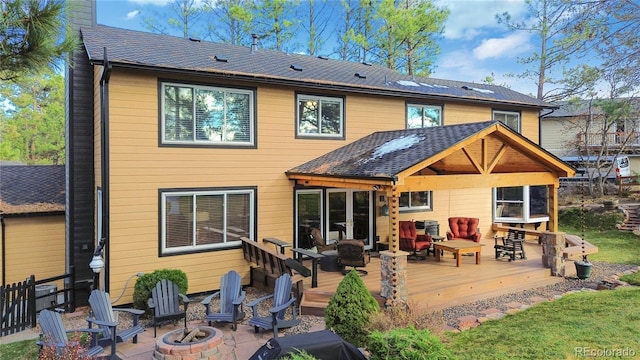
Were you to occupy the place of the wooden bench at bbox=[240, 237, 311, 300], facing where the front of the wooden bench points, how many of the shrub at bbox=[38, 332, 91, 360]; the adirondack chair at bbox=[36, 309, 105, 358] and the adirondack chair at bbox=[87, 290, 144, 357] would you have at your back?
3

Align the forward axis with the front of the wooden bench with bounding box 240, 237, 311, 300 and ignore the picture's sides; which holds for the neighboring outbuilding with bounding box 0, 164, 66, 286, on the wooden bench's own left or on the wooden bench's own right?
on the wooden bench's own left

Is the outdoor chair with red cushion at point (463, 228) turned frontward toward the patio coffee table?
yes

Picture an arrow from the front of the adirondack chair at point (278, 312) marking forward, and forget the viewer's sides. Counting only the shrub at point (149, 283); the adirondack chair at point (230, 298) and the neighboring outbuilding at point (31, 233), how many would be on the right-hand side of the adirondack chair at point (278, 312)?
3

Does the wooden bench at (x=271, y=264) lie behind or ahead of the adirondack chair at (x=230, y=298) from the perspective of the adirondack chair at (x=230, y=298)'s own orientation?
behind

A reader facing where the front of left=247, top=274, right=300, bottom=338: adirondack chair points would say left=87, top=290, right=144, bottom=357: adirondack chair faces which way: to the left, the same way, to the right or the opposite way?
to the left

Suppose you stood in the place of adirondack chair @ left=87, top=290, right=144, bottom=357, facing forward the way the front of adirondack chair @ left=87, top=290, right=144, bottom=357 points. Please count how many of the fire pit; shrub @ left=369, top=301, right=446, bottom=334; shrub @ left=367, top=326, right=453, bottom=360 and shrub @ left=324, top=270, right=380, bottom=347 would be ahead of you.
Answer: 4

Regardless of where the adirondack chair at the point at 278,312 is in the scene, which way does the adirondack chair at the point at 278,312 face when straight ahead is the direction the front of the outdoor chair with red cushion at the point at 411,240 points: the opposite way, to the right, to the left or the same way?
to the right

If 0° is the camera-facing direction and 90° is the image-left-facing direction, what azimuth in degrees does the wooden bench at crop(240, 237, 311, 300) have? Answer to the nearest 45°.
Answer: approximately 225°

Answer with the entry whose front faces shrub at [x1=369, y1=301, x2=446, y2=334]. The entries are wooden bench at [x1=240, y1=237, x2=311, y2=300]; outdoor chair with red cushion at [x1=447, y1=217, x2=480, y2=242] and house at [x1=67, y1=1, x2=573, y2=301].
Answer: the outdoor chair with red cushion

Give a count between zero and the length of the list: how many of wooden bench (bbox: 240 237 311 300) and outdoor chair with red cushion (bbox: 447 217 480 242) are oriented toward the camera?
1

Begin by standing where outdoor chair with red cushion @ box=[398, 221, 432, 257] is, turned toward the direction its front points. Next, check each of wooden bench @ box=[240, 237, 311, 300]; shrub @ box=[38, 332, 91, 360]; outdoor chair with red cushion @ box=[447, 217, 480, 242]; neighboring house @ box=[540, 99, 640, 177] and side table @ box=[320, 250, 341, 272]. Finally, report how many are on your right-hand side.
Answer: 3

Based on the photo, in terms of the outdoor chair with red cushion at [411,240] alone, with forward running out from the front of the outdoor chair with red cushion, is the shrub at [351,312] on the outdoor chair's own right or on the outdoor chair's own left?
on the outdoor chair's own right

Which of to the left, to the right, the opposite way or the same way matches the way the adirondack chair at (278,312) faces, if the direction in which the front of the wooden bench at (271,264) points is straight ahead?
the opposite way

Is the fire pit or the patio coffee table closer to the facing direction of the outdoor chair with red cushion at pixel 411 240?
the patio coffee table
